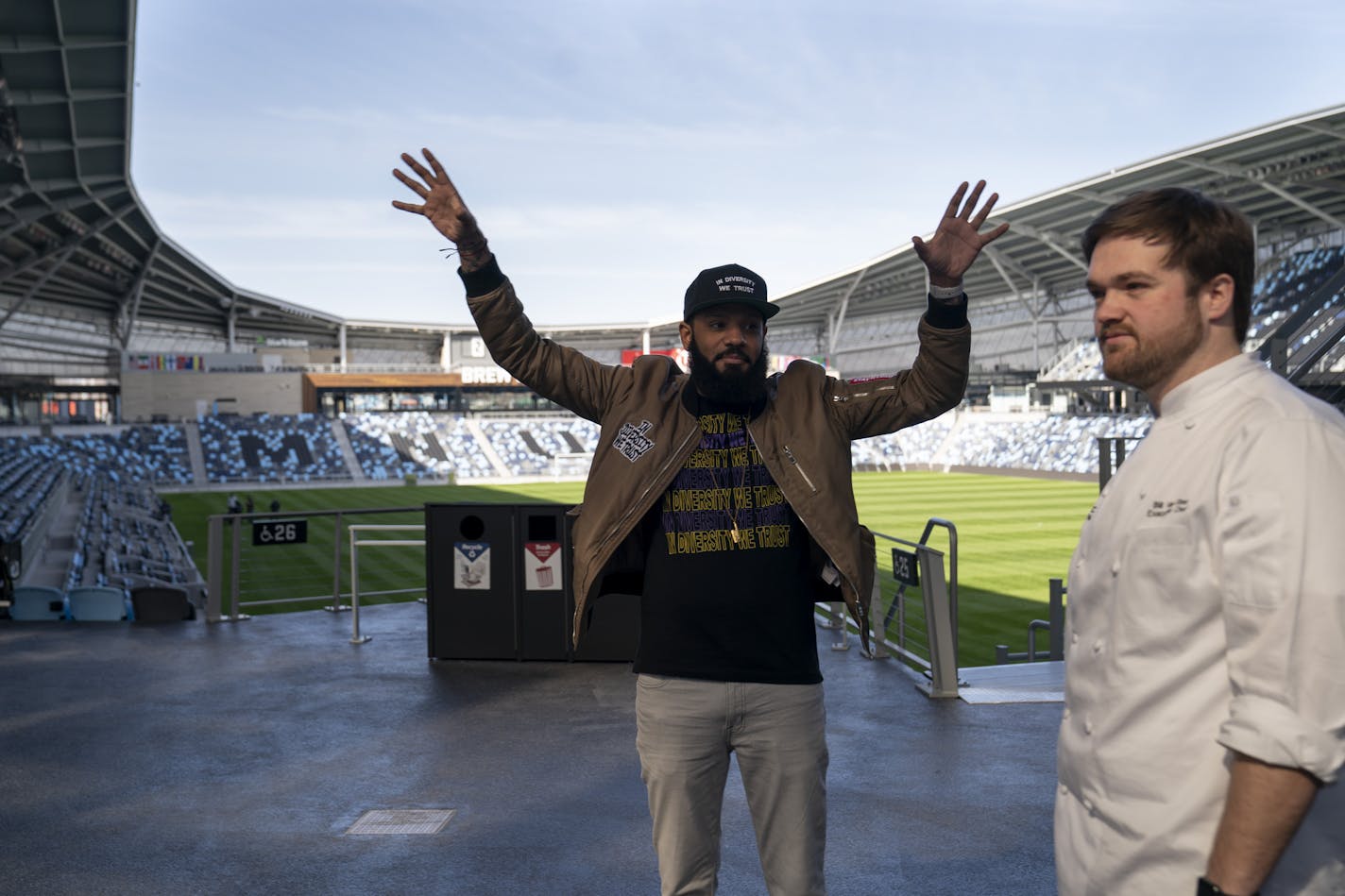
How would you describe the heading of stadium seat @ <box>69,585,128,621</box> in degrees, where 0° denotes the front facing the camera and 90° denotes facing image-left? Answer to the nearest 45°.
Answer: approximately 180°
